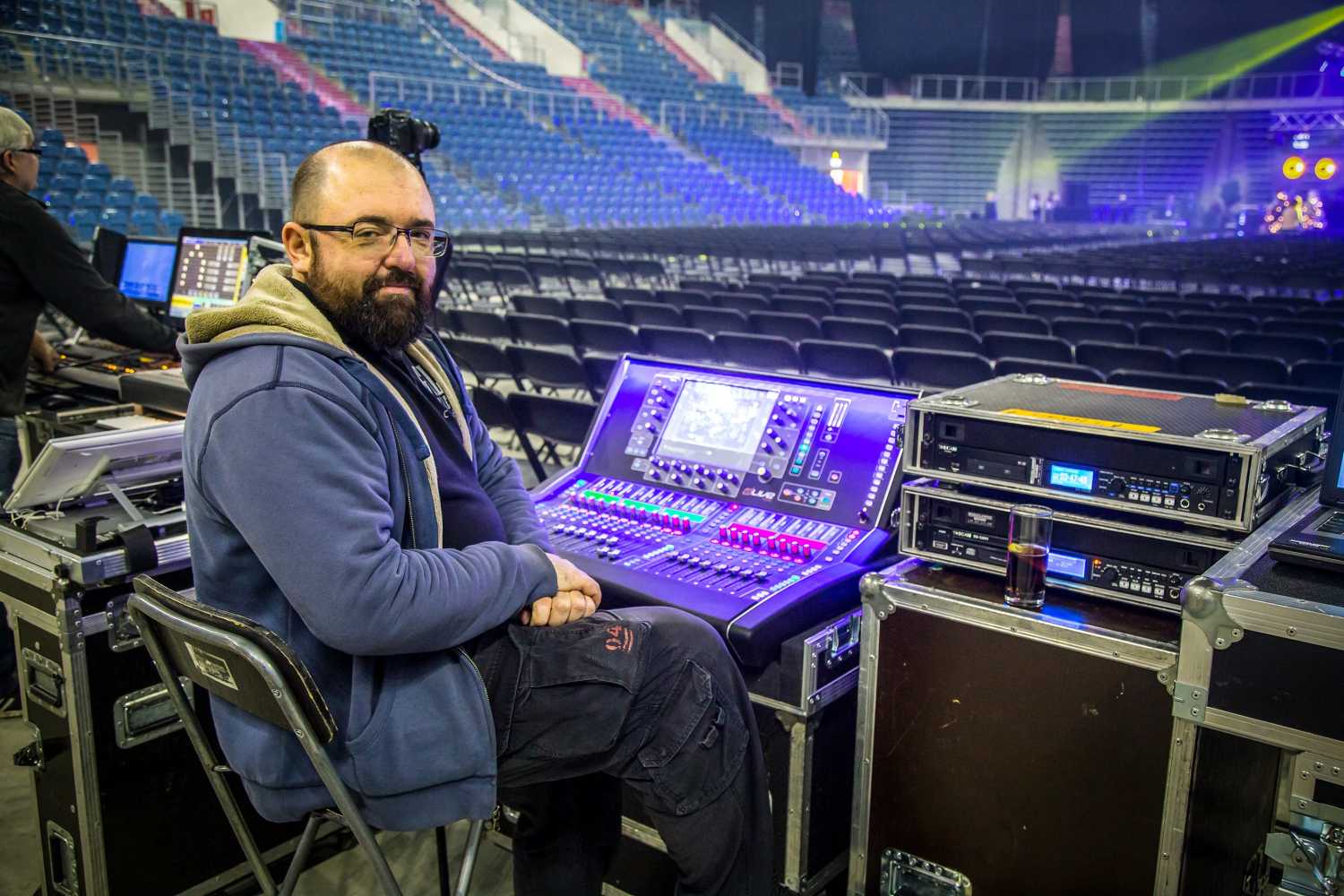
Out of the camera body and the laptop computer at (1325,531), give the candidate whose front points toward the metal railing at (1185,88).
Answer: the camera body

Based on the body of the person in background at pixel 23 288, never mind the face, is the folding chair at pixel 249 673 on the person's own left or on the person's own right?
on the person's own right

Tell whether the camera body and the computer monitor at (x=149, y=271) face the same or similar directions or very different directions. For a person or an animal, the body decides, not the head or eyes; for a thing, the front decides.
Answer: very different directions

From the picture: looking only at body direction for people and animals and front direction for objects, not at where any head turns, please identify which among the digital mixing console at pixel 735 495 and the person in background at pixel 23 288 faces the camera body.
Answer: the person in background

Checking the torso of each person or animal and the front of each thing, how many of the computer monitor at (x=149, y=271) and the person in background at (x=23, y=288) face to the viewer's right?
1

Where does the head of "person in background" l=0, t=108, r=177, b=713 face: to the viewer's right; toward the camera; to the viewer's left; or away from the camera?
to the viewer's right

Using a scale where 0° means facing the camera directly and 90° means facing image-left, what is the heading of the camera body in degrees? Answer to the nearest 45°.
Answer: approximately 225°

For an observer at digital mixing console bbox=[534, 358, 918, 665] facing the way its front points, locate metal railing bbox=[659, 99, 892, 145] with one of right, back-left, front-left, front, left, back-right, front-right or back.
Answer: back-right

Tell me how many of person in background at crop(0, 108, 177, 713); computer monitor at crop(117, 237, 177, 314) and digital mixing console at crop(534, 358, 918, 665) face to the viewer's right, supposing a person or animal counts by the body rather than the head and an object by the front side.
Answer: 1

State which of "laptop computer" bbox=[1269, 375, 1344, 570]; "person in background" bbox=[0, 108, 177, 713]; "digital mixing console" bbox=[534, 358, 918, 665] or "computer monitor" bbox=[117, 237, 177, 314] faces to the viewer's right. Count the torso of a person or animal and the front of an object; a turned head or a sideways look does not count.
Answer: the person in background

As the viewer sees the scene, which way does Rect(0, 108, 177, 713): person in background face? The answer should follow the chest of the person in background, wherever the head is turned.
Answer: to the viewer's right

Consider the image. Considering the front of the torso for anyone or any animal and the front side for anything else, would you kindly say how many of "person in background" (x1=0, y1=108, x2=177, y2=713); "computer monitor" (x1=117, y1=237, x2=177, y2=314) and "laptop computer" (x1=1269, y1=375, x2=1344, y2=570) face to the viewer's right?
1

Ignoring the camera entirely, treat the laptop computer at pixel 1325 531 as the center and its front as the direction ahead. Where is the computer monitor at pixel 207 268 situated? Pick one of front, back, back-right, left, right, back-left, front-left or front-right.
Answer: front-right

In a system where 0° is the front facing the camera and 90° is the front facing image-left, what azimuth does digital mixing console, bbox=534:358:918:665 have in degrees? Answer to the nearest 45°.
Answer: approximately 45°

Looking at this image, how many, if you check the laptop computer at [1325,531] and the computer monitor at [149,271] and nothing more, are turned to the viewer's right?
0
